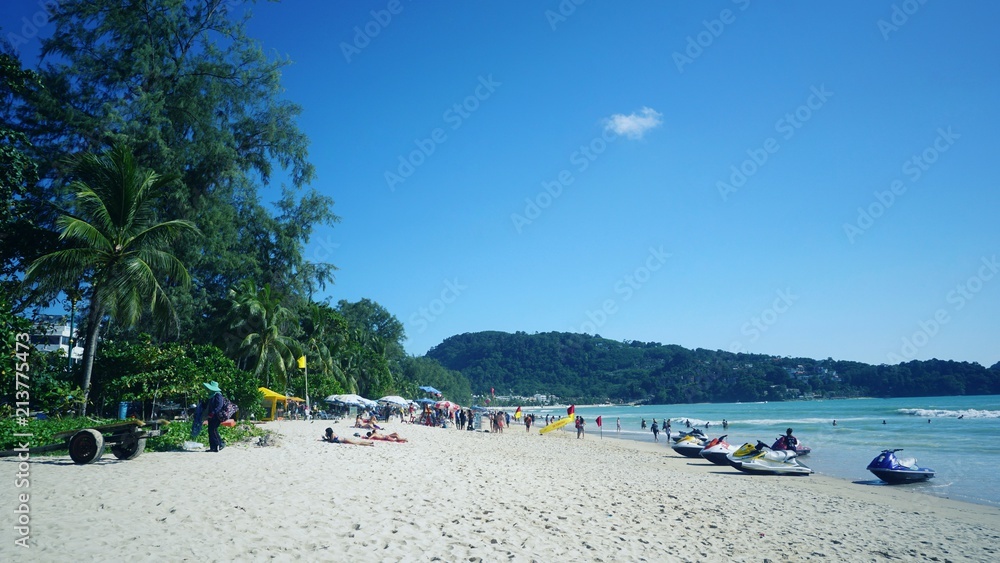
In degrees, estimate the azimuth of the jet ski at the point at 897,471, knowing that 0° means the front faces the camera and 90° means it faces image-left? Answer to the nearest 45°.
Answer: approximately 90°

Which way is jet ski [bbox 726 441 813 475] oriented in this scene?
to the viewer's left

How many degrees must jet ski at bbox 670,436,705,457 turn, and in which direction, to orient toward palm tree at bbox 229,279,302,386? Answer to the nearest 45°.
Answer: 0° — it already faces it

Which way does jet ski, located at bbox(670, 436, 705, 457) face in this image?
to the viewer's left

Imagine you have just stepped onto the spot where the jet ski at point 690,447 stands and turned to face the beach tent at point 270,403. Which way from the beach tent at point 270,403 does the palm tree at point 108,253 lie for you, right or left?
left

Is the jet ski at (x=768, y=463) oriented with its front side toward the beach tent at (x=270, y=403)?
yes

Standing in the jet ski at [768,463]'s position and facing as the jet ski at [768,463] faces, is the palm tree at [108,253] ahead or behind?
ahead

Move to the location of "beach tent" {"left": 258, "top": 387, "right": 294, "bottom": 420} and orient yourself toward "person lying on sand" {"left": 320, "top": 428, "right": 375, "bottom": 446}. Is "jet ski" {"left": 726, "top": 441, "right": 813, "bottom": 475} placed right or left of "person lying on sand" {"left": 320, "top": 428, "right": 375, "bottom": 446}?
left

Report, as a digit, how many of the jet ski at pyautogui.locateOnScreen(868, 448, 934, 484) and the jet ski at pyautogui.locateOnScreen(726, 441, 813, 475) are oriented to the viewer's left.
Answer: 2
